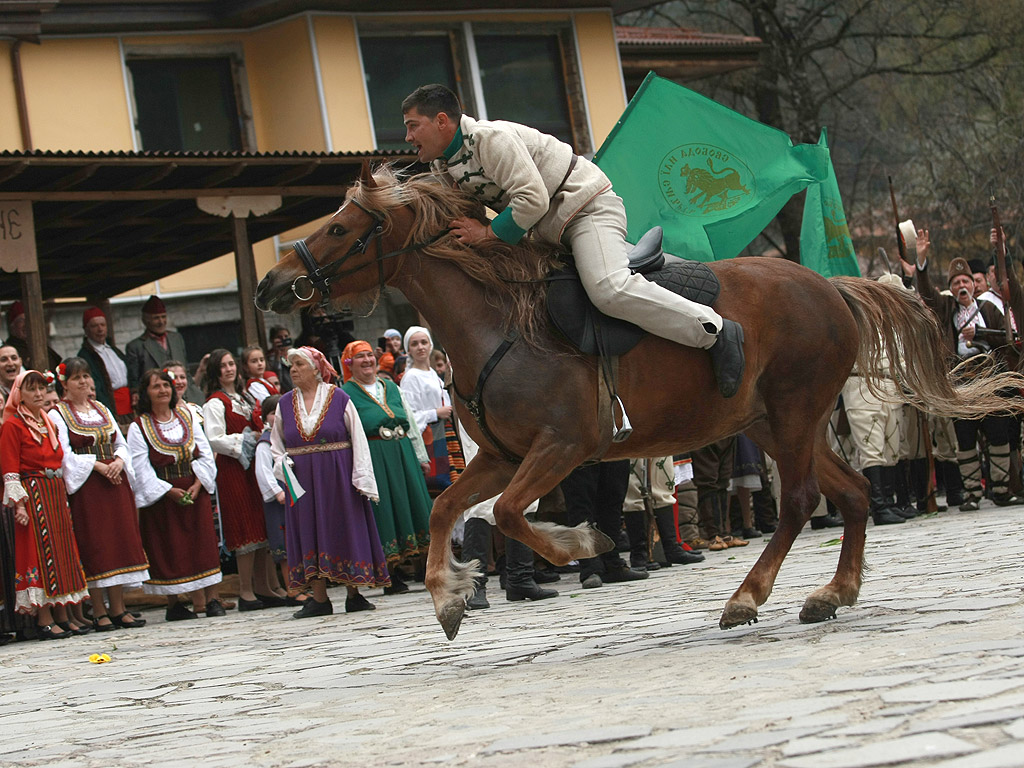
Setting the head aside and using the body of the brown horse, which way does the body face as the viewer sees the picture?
to the viewer's left

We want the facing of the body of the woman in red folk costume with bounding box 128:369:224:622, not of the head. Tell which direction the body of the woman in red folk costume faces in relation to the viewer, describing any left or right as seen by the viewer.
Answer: facing the viewer and to the right of the viewer

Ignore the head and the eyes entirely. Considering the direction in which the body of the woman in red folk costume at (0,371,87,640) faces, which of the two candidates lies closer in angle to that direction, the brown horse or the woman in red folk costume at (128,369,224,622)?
the brown horse

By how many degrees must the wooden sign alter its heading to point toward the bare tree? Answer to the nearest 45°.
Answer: approximately 135° to its left

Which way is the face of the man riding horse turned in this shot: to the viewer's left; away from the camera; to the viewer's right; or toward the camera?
to the viewer's left

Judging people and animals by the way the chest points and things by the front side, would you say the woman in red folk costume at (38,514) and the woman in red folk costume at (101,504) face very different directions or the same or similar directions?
same or similar directions

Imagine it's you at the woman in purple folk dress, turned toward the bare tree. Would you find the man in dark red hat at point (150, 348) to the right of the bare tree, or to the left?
left

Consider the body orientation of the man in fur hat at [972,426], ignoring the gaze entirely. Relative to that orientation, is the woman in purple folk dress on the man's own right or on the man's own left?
on the man's own right

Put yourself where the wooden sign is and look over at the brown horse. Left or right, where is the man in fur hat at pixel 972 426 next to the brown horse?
left

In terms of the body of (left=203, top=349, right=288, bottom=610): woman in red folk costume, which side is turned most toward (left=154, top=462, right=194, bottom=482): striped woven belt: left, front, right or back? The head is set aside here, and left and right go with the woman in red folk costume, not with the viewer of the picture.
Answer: right

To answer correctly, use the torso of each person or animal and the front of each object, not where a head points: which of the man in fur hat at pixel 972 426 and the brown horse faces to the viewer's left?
the brown horse

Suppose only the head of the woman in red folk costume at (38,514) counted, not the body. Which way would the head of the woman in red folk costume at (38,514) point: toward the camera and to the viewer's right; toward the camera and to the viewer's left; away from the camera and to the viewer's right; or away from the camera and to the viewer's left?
toward the camera and to the viewer's right

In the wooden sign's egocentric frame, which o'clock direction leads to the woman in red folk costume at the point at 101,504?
The woman in red folk costume is roughly at 12 o'clock from the wooden sign.

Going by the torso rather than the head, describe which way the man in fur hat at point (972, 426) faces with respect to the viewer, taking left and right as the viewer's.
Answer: facing the viewer

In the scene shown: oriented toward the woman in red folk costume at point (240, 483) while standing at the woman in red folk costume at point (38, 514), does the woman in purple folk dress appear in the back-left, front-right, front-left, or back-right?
front-right

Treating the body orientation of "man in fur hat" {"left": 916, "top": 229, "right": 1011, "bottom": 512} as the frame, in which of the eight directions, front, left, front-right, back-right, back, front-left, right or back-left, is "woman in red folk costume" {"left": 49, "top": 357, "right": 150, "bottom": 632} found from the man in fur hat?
front-right

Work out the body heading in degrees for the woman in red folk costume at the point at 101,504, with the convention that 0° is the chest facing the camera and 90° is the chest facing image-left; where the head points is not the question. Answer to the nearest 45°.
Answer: approximately 315°
